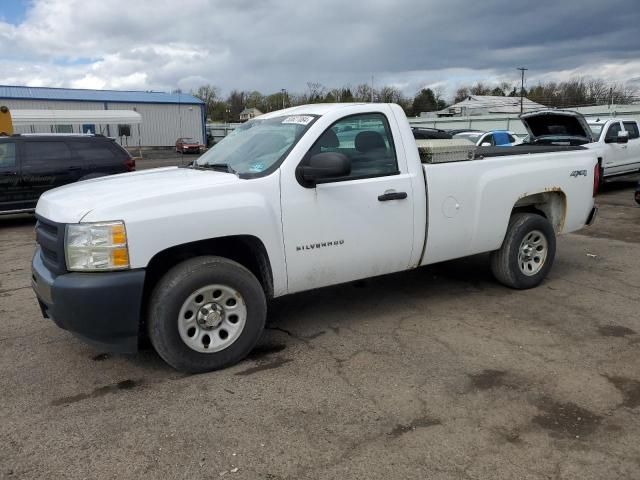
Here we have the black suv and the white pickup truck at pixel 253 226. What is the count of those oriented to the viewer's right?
0

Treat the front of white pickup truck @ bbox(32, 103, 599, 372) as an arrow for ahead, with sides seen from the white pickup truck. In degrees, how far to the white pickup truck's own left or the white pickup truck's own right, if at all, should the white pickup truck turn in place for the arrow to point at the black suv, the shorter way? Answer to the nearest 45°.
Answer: approximately 90° to the white pickup truck's own right

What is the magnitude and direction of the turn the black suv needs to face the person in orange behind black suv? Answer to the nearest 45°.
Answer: approximately 90° to its right

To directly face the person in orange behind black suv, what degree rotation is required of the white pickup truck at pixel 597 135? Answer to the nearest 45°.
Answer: approximately 45° to its right

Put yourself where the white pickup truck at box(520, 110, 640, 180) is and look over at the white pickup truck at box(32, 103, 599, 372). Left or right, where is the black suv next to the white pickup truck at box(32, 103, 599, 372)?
right

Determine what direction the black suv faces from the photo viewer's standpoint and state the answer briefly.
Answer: facing to the left of the viewer

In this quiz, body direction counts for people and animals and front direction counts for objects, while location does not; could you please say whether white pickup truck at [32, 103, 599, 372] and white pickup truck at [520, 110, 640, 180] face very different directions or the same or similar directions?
same or similar directions

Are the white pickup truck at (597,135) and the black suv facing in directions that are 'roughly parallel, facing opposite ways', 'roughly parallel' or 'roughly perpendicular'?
roughly parallel

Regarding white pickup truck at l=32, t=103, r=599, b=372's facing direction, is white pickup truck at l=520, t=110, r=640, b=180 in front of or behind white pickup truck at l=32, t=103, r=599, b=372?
behind

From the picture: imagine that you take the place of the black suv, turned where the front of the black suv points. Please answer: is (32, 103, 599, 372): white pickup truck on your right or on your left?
on your left
